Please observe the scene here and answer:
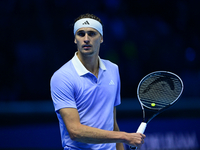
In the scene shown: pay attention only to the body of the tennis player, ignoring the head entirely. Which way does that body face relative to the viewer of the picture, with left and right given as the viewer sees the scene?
facing the viewer and to the right of the viewer
